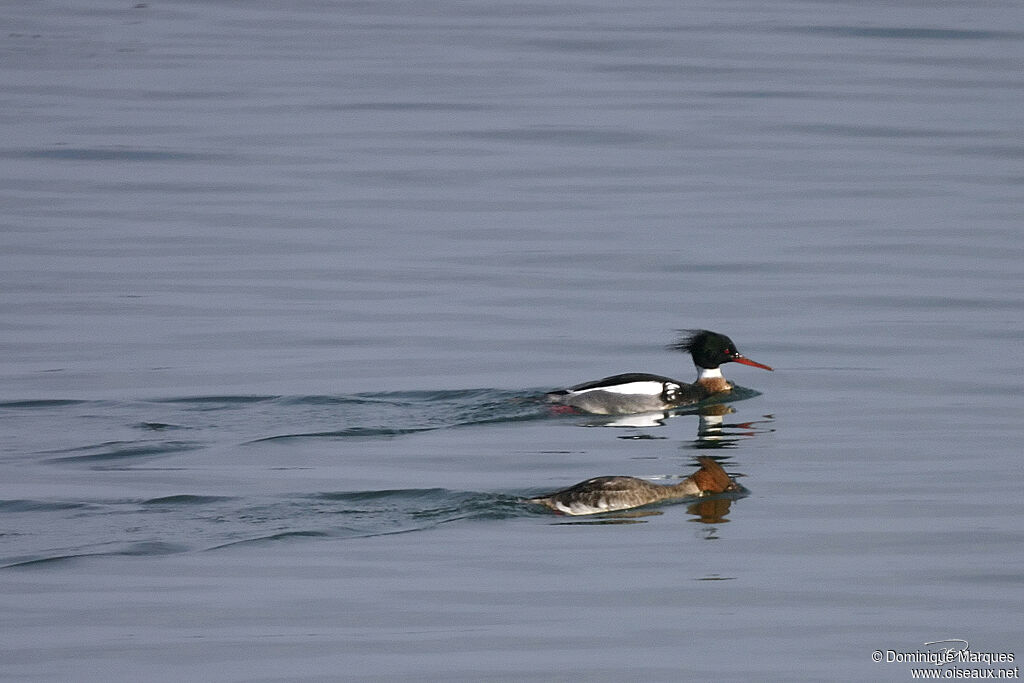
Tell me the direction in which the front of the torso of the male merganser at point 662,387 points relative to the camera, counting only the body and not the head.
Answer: to the viewer's right

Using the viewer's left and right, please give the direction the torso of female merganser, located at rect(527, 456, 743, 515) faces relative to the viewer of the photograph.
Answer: facing to the right of the viewer

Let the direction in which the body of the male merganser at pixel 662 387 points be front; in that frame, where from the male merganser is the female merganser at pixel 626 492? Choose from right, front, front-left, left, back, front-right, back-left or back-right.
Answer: right

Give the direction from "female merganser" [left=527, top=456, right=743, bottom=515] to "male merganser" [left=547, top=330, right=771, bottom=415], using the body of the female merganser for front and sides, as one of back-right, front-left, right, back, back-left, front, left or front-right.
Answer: left

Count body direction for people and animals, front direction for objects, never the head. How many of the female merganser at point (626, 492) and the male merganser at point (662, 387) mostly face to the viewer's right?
2
